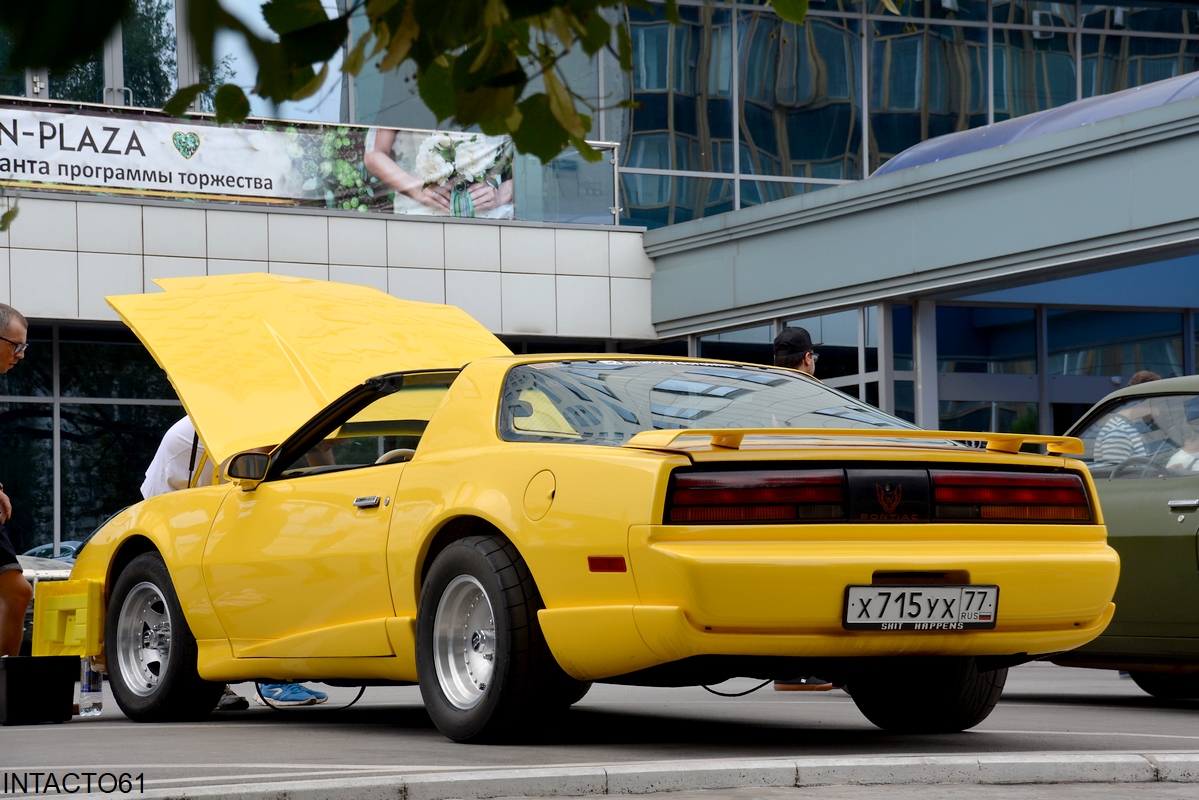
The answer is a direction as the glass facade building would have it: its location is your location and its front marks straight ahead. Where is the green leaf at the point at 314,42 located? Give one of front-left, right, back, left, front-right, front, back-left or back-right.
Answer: front

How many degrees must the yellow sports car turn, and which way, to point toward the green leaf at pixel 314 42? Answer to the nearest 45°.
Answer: approximately 135° to its left

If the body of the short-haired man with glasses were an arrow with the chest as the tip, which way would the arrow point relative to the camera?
to the viewer's right

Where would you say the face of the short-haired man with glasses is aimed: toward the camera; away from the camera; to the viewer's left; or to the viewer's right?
to the viewer's right

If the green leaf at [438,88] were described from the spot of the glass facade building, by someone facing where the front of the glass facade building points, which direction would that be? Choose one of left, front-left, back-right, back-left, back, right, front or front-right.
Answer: front

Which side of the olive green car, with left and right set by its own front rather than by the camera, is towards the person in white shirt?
front

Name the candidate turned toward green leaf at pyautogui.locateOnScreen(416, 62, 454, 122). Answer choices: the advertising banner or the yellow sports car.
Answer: the advertising banner

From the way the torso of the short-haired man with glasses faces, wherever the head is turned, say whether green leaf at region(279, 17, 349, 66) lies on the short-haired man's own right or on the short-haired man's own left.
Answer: on the short-haired man's own right

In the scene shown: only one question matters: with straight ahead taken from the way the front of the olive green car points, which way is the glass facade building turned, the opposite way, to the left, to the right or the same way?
to the left

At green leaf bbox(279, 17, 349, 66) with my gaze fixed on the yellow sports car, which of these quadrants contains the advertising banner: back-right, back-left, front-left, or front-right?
front-left

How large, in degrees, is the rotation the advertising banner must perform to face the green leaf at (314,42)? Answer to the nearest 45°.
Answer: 0° — it already faces it

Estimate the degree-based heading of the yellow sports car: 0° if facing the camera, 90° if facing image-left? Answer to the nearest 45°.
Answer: approximately 135°

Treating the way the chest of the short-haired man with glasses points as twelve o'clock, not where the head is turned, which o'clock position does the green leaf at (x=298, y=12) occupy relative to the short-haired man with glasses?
The green leaf is roughly at 3 o'clock from the short-haired man with glasses.

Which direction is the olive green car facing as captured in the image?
to the viewer's left

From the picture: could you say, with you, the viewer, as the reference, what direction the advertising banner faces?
facing the viewer

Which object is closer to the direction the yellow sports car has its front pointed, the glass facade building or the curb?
the glass facade building
